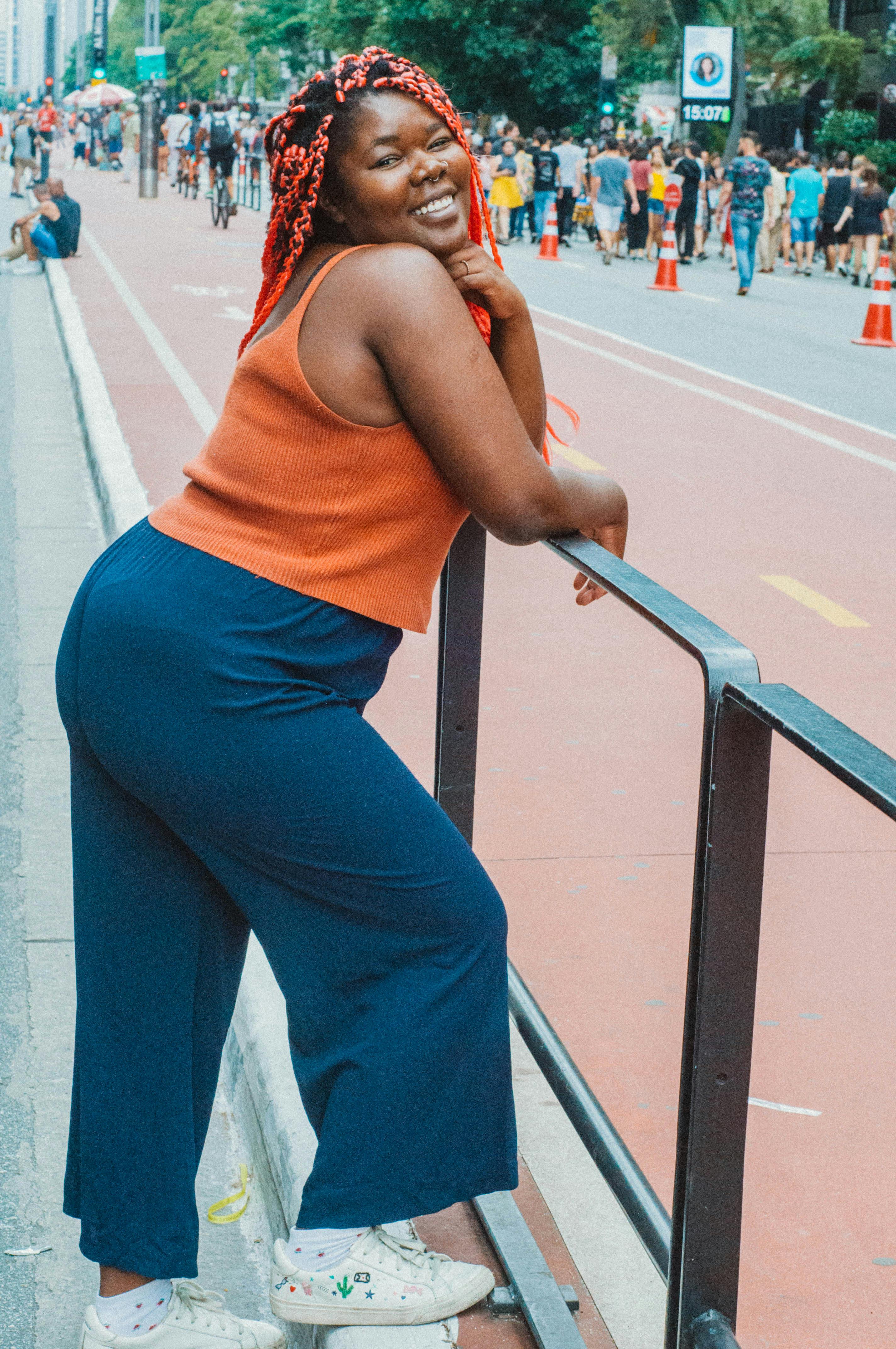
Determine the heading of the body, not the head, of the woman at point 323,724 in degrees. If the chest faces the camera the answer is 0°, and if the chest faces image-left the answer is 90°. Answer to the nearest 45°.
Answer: approximately 270°

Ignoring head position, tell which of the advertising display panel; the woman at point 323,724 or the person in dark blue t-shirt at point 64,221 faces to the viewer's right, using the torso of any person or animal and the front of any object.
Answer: the woman

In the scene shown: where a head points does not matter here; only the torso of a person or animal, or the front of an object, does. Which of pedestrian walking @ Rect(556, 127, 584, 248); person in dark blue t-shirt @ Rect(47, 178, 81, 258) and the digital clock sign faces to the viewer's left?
the person in dark blue t-shirt

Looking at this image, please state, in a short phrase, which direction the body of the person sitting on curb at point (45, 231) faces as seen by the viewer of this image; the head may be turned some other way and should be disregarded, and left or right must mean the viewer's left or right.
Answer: facing to the left of the viewer
